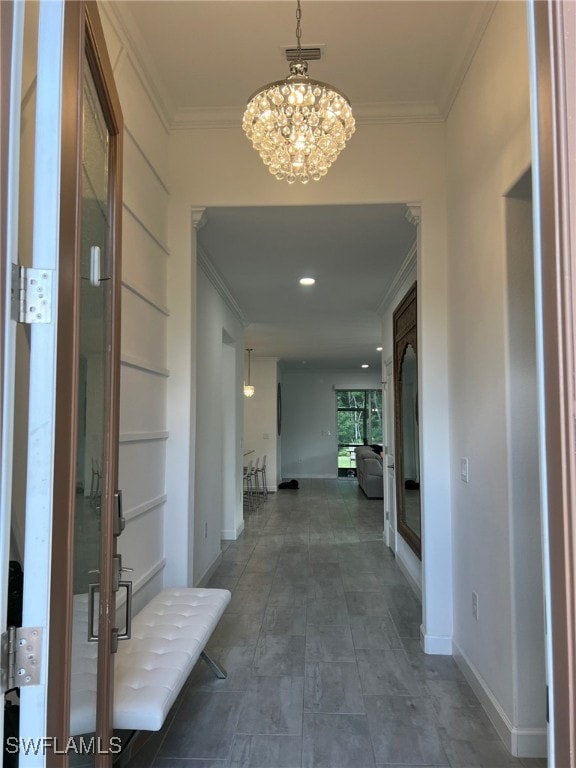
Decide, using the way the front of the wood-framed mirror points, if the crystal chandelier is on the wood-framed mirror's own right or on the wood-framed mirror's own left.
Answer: on the wood-framed mirror's own left

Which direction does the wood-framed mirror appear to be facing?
to the viewer's left

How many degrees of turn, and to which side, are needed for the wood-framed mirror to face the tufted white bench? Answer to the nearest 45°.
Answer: approximately 90° to its left

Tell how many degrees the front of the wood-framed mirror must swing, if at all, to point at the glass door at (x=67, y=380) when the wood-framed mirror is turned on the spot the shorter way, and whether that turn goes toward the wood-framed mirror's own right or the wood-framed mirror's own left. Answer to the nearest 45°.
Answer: approximately 90° to the wood-framed mirror's own left

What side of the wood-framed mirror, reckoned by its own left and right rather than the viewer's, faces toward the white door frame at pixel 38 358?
left

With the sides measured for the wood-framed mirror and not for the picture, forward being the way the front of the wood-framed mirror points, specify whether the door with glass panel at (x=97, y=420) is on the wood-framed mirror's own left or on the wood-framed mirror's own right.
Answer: on the wood-framed mirror's own left
